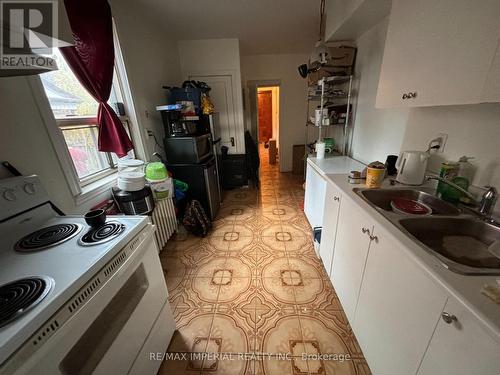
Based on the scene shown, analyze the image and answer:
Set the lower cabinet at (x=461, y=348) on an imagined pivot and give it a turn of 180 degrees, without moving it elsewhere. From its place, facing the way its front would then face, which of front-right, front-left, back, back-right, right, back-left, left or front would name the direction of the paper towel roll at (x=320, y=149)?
left

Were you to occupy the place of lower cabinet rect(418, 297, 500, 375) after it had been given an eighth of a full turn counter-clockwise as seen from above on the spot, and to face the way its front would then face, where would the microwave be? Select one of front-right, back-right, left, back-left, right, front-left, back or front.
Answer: right

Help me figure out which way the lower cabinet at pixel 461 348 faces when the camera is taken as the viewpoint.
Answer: facing the viewer and to the left of the viewer

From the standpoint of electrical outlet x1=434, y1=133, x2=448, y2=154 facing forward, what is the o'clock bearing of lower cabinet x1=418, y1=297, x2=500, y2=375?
The lower cabinet is roughly at 10 o'clock from the electrical outlet.

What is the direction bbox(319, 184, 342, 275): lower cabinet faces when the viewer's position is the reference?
facing to the left of the viewer

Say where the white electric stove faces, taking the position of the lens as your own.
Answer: facing the viewer and to the right of the viewer

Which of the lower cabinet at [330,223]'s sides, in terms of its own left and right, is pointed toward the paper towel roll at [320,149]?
right

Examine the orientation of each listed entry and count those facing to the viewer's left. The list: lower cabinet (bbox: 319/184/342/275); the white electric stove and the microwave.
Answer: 1

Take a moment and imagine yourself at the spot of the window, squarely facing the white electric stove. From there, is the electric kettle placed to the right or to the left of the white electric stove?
left
